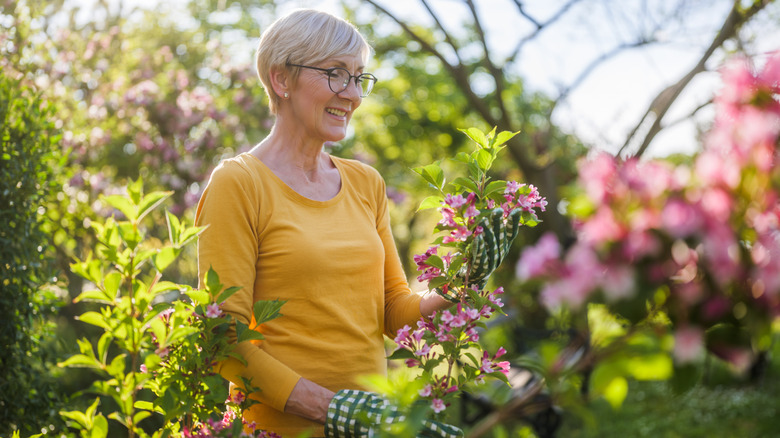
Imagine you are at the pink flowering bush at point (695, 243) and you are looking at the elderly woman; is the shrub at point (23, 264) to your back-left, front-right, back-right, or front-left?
front-left

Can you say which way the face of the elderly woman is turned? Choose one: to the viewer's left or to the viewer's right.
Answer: to the viewer's right

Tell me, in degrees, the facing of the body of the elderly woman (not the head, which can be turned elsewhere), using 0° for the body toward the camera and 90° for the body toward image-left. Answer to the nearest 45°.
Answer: approximately 315°

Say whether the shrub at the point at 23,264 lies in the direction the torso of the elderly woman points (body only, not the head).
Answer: no

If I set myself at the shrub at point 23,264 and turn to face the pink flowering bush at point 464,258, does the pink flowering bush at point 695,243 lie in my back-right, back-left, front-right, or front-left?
front-right

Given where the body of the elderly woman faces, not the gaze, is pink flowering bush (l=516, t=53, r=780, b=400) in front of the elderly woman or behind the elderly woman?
in front
